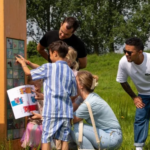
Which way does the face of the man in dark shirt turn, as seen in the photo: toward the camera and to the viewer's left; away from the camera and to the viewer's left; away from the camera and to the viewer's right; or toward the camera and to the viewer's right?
toward the camera and to the viewer's left

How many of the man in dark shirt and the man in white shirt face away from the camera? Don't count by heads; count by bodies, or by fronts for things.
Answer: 0

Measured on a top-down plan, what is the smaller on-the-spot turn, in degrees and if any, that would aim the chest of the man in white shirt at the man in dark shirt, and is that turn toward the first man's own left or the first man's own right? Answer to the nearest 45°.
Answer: approximately 45° to the first man's own right

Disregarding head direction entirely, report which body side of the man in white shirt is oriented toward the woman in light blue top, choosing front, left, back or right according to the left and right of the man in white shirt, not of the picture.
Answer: front

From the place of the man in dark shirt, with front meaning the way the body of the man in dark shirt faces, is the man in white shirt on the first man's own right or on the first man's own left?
on the first man's own left

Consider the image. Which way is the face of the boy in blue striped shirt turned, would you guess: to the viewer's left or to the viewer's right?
to the viewer's left

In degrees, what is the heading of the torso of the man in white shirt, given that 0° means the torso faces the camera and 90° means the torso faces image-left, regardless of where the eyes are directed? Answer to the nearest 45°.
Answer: approximately 45°

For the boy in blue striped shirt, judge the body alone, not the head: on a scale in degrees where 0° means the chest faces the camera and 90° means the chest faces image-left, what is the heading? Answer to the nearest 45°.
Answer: approximately 135°

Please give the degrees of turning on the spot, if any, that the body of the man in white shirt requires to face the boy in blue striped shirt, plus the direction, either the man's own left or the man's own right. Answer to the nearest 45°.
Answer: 0° — they already face them

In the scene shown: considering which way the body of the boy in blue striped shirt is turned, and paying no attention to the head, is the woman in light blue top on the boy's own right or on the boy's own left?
on the boy's own right

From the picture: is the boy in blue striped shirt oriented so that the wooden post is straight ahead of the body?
yes
